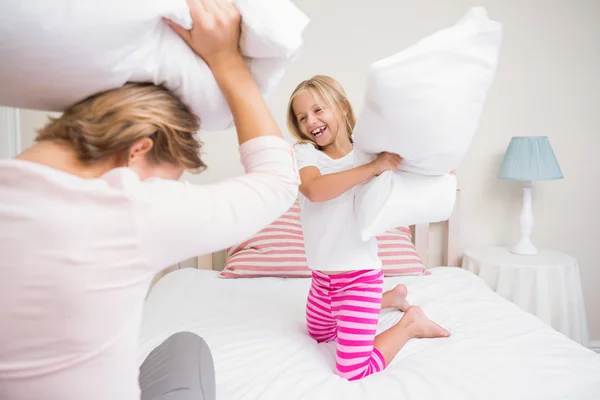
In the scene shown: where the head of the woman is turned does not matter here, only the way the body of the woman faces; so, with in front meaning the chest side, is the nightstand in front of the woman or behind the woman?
in front

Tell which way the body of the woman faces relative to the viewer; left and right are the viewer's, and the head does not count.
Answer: facing away from the viewer and to the right of the viewer

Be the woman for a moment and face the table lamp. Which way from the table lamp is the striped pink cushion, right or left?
left

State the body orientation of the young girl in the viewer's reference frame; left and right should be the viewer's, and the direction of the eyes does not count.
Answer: facing the viewer and to the left of the viewer

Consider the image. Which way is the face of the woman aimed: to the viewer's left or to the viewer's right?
to the viewer's right

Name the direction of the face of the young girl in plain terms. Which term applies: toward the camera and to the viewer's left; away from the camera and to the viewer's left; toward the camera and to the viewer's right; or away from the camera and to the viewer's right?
toward the camera and to the viewer's left
